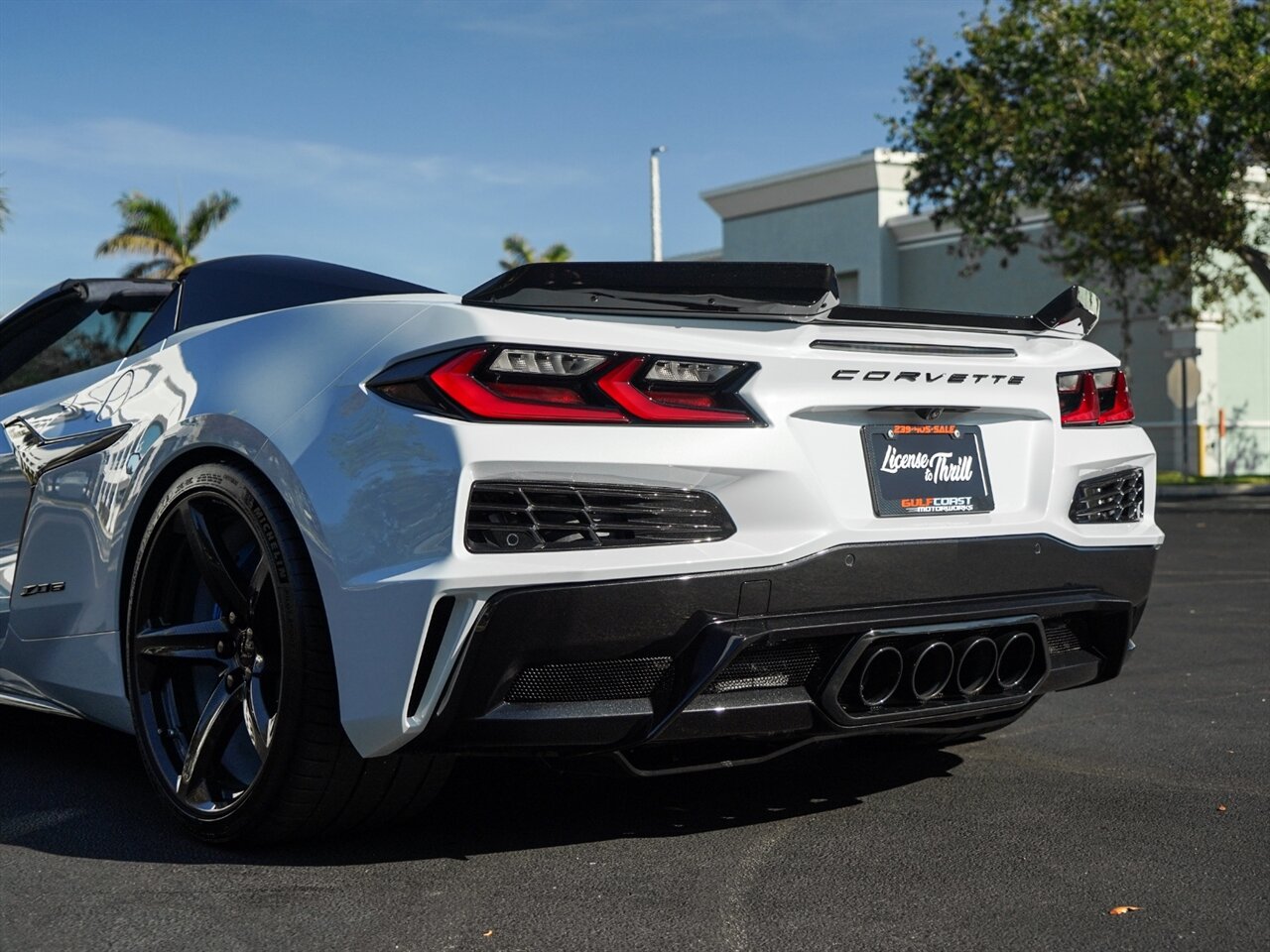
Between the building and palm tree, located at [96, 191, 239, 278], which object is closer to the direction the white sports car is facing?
the palm tree

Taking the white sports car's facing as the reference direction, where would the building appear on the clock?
The building is roughly at 2 o'clock from the white sports car.

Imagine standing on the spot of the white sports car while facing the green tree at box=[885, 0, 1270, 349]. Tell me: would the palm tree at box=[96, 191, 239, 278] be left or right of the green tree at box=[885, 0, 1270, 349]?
left

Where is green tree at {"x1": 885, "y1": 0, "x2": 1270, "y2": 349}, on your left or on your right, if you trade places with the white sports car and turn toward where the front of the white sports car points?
on your right

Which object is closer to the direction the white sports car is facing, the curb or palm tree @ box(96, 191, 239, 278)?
the palm tree

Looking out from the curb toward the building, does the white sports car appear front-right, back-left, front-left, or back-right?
back-left

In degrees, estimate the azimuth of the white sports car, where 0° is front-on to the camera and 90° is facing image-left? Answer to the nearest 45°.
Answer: approximately 135°

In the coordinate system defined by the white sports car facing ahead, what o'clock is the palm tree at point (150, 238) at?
The palm tree is roughly at 1 o'clock from the white sports car.

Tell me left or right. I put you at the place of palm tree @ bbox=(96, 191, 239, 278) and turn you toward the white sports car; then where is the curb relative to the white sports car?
left

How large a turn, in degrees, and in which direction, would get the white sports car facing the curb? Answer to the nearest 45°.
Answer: approximately 90° to its right
